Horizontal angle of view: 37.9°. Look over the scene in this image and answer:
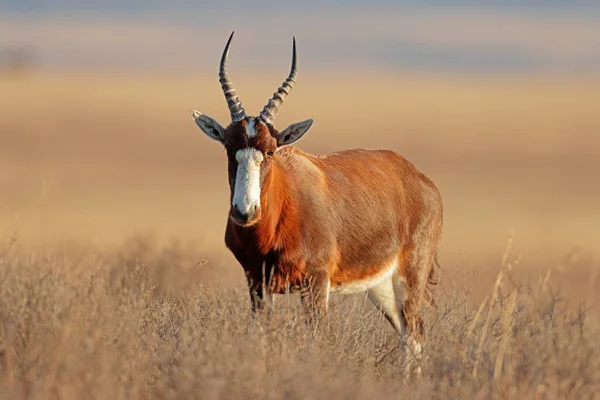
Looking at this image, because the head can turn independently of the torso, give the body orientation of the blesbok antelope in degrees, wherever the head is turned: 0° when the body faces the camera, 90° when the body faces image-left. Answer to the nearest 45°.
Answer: approximately 45°
